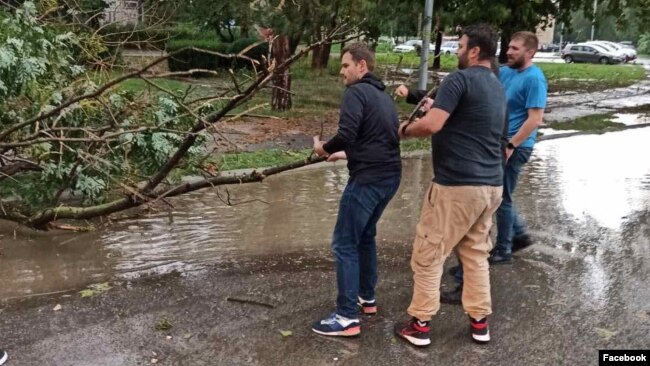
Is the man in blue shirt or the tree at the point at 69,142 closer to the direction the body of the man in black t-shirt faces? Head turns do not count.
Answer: the tree

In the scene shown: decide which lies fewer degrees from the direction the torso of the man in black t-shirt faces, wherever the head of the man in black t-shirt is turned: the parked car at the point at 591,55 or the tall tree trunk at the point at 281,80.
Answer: the tall tree trunk

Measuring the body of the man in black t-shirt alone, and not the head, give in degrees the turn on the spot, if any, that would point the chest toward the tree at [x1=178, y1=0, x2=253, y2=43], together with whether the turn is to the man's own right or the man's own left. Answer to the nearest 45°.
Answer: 0° — they already face it

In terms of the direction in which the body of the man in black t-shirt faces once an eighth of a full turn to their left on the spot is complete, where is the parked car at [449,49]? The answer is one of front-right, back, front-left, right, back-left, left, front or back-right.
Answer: right

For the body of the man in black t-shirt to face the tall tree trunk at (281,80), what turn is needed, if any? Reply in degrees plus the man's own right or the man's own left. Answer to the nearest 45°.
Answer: approximately 45° to the man's own right

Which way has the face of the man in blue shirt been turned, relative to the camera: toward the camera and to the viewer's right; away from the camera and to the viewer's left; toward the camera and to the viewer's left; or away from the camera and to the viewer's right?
toward the camera and to the viewer's left

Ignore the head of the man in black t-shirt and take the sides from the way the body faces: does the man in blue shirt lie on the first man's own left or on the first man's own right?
on the first man's own right

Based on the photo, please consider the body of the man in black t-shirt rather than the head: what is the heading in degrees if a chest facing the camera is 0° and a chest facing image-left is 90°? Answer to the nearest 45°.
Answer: approximately 135°

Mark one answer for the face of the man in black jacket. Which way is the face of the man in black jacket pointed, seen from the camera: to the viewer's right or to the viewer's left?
to the viewer's left

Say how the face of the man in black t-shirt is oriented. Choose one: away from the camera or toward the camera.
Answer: away from the camera

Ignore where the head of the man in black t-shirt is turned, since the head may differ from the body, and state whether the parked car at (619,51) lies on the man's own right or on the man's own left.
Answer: on the man's own right

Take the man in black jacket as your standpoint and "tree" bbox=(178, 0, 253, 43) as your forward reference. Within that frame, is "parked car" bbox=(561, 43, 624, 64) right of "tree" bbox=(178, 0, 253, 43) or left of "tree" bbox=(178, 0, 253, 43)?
right

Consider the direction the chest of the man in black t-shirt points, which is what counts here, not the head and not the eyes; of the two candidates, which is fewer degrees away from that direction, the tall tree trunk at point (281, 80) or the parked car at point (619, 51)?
the tall tree trunk
